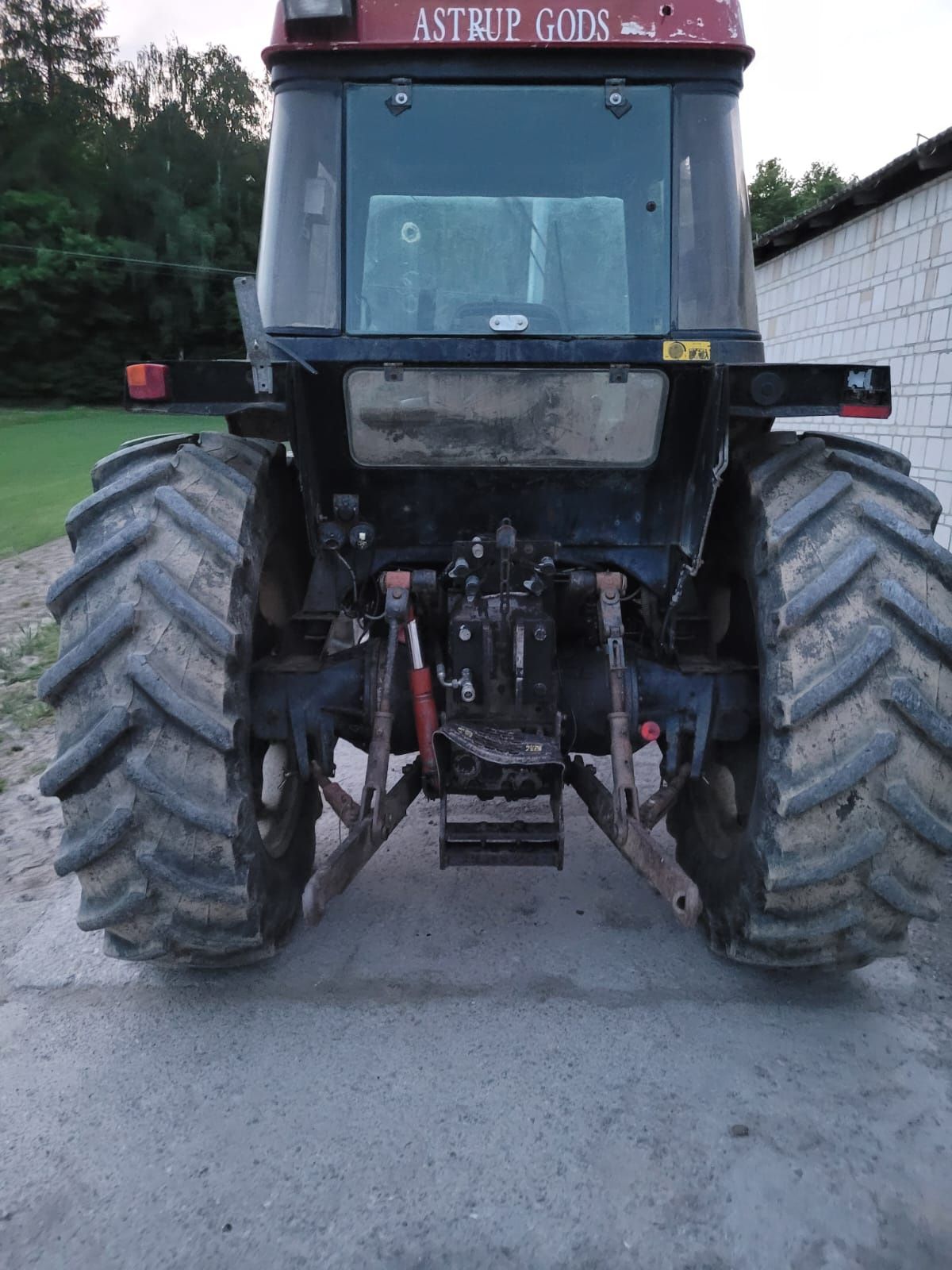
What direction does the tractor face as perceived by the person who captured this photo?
facing away from the viewer

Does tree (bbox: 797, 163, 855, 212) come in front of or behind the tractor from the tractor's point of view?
in front

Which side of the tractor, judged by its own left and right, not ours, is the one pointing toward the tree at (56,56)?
front

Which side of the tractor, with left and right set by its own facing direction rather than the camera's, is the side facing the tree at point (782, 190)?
front

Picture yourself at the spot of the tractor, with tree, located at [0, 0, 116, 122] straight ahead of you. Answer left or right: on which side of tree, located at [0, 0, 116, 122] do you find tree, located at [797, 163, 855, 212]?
right

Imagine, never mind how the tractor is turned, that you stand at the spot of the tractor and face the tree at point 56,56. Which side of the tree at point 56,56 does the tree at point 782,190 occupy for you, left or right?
right
